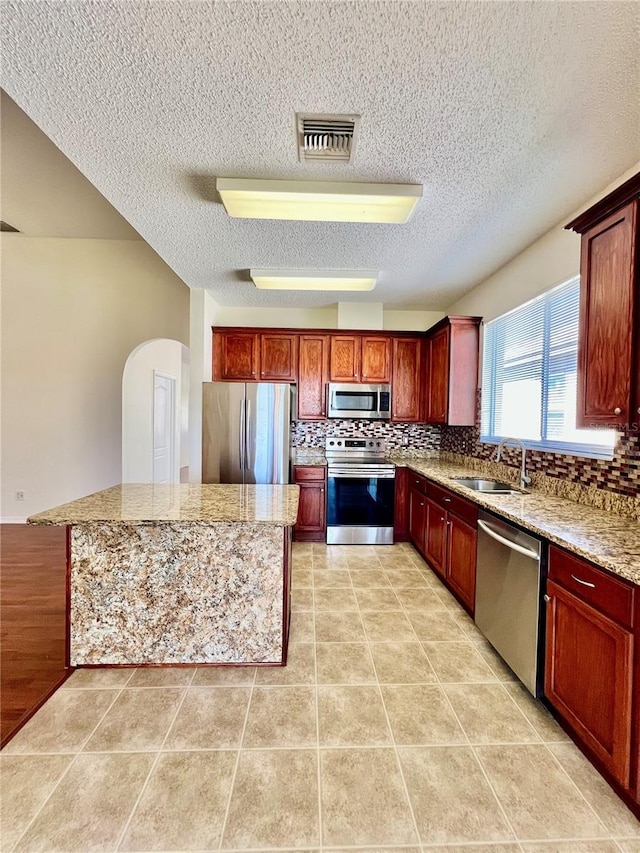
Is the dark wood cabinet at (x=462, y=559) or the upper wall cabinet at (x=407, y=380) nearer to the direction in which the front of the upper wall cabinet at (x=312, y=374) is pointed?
the dark wood cabinet

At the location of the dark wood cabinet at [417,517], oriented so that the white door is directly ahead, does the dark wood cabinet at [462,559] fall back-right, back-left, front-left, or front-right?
back-left

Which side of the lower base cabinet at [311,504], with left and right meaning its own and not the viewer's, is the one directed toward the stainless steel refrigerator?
right

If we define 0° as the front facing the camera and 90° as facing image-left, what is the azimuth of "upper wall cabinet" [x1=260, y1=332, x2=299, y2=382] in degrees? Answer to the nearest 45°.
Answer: approximately 0°

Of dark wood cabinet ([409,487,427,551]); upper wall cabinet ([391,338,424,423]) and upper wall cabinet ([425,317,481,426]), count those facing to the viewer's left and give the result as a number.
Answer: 2

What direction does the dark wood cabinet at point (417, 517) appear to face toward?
to the viewer's left

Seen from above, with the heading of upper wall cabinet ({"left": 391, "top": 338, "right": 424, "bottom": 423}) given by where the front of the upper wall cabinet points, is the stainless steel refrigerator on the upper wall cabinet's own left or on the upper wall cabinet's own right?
on the upper wall cabinet's own right

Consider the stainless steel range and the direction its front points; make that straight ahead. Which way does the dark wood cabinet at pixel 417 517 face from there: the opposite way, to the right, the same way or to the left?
to the right

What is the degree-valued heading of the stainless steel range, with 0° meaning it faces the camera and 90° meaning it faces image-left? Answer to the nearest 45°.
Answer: approximately 0°
